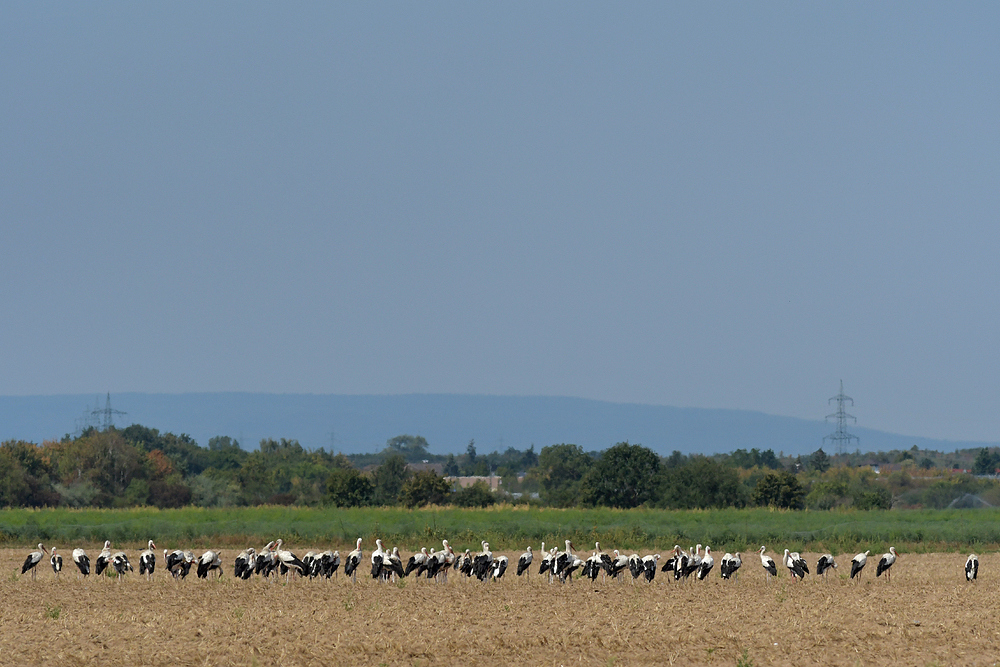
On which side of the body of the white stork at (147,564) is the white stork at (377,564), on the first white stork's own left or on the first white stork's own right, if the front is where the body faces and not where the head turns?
on the first white stork's own right

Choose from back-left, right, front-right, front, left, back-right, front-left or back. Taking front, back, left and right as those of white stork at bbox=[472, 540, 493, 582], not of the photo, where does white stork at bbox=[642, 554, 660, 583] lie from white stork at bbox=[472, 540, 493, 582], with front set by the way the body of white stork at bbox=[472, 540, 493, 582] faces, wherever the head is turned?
front-right

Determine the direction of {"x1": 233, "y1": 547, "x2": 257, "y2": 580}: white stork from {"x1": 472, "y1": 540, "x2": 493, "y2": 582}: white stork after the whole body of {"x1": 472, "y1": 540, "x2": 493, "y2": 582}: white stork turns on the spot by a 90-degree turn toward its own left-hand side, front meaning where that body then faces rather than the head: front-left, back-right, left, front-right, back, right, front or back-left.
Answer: front-left

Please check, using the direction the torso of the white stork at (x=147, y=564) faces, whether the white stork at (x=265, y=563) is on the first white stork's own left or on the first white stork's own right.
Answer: on the first white stork's own right

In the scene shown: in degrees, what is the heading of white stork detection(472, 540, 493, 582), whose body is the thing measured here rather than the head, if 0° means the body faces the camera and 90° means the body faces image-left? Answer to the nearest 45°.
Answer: approximately 225°

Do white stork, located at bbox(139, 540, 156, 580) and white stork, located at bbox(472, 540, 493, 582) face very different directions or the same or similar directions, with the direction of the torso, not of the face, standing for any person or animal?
same or similar directions
